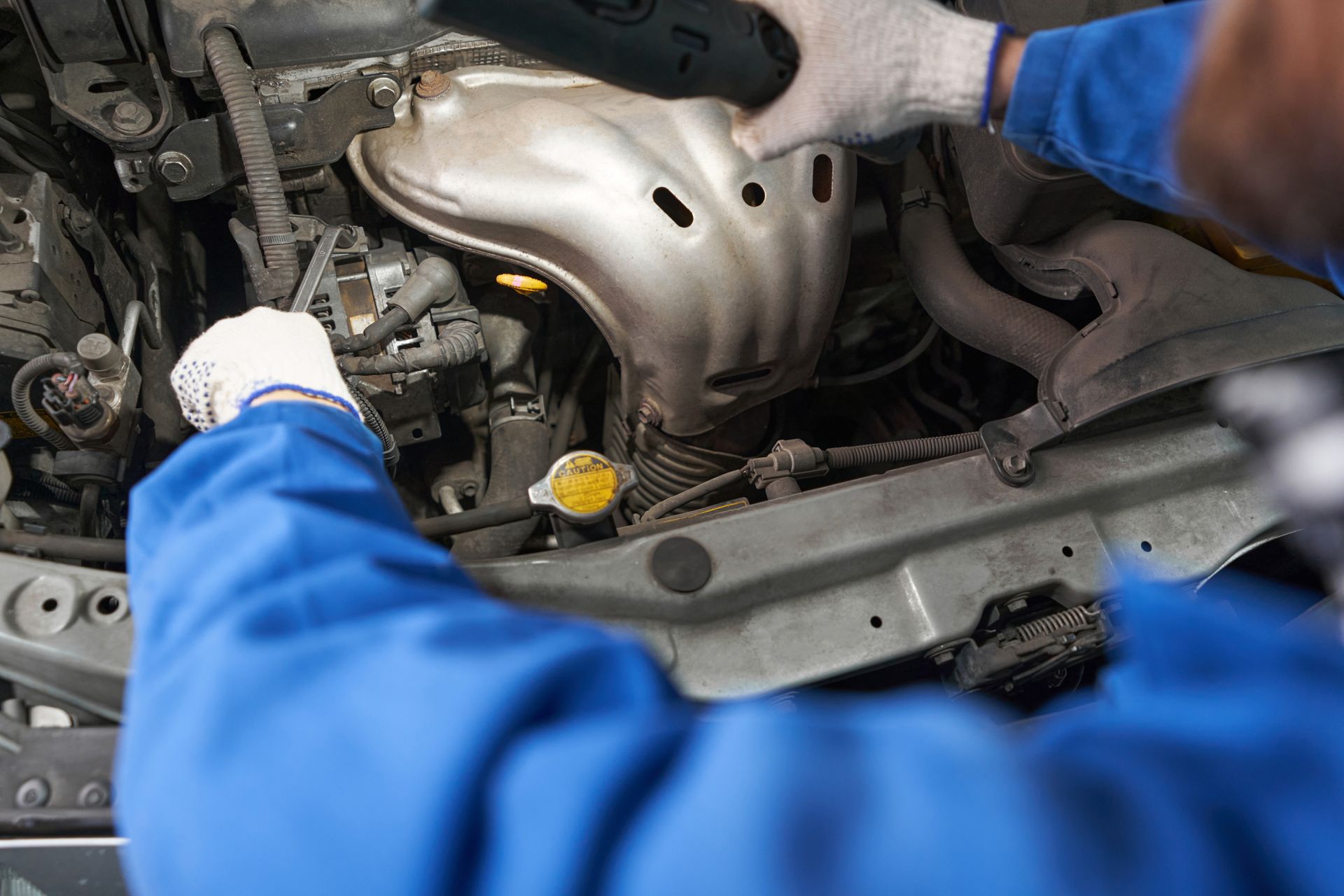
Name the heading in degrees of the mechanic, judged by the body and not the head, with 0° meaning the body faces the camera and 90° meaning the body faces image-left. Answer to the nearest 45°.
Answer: approximately 180°

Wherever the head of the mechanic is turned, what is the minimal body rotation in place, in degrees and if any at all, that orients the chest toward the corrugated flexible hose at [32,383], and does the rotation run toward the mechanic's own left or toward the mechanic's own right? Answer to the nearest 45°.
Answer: approximately 45° to the mechanic's own left

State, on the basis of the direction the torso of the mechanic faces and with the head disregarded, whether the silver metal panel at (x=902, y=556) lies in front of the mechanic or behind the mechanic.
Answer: in front

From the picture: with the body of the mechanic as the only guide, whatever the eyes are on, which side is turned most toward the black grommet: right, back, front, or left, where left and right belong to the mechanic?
front

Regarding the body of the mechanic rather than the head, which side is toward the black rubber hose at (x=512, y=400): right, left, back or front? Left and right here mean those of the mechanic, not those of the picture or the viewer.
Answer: front

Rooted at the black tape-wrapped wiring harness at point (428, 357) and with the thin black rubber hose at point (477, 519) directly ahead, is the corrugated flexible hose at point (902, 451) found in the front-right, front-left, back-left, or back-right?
front-left

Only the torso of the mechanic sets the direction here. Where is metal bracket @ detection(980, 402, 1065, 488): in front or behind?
in front

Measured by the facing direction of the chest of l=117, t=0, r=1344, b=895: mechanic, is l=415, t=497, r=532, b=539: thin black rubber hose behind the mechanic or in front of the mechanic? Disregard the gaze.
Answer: in front
